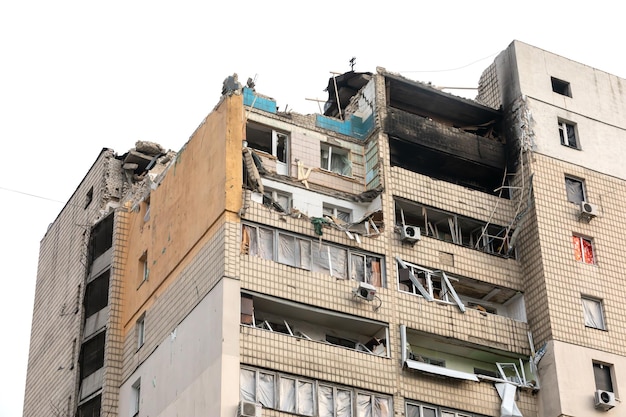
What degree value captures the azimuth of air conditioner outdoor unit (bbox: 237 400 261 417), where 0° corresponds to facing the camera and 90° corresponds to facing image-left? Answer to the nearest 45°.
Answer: approximately 315°

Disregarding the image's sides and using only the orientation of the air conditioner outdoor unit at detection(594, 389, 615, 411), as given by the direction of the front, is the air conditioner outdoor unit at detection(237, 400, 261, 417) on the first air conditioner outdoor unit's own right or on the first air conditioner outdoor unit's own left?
on the first air conditioner outdoor unit's own right

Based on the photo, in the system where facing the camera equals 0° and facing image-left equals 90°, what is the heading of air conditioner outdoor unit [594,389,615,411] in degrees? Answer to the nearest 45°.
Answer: approximately 315°
